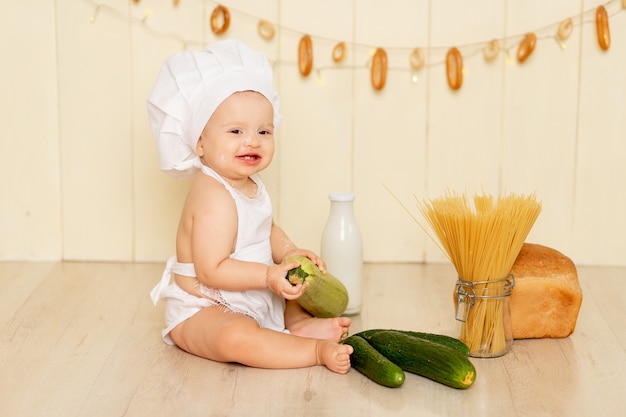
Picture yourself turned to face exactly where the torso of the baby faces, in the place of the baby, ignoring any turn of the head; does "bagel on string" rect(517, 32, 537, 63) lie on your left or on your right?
on your left

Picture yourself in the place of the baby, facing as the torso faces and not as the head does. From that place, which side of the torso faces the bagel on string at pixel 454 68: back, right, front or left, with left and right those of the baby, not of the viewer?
left

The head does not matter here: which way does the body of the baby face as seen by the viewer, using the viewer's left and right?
facing the viewer and to the right of the viewer

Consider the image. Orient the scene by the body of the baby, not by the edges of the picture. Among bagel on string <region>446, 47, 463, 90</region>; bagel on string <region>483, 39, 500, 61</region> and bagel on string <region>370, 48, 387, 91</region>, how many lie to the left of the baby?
3

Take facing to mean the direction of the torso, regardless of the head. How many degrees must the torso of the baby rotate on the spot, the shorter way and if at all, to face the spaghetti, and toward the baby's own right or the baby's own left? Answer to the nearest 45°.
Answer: approximately 45° to the baby's own left

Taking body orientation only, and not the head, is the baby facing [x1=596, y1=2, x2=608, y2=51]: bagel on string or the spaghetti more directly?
the spaghetti

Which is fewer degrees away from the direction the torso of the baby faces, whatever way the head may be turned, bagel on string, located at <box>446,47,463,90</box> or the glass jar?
the glass jar

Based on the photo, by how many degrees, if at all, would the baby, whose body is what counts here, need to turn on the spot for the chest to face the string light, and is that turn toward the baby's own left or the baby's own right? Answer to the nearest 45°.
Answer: approximately 90° to the baby's own left

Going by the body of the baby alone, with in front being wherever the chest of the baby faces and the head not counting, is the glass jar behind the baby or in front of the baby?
in front

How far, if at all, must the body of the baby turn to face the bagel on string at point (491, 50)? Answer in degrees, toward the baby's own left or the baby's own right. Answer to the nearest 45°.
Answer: approximately 90° to the baby's own left

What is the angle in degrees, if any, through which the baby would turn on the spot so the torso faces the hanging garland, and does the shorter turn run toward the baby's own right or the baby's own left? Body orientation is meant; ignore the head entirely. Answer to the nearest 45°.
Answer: approximately 90° to the baby's own left

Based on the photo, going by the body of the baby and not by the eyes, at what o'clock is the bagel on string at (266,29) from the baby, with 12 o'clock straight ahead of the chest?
The bagel on string is roughly at 8 o'clock from the baby.
